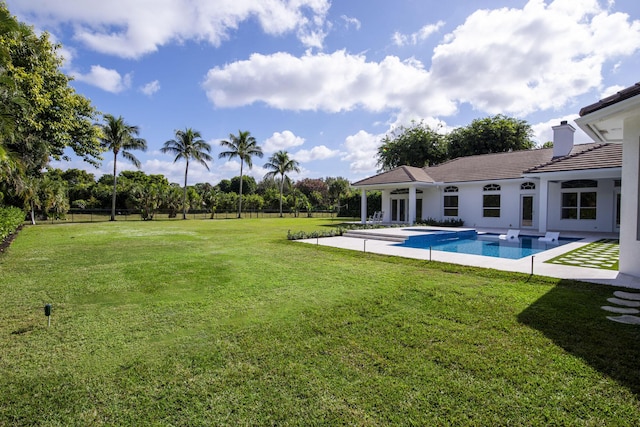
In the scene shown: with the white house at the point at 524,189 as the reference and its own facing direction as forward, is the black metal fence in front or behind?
in front

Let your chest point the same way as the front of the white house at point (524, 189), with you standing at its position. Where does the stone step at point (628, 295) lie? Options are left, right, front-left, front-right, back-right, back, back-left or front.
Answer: front-left

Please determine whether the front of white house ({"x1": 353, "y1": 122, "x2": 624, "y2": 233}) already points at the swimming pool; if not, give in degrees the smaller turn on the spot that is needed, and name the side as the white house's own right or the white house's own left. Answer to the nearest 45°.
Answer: approximately 45° to the white house's own left

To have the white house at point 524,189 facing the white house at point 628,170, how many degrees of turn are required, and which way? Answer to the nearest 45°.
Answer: approximately 45° to its left

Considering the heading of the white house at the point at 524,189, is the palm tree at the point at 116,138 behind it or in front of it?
in front

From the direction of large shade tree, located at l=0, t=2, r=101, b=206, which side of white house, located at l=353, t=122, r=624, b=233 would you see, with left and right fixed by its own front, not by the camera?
front

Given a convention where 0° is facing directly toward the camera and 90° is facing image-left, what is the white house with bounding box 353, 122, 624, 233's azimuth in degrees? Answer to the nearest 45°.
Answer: approximately 45°
